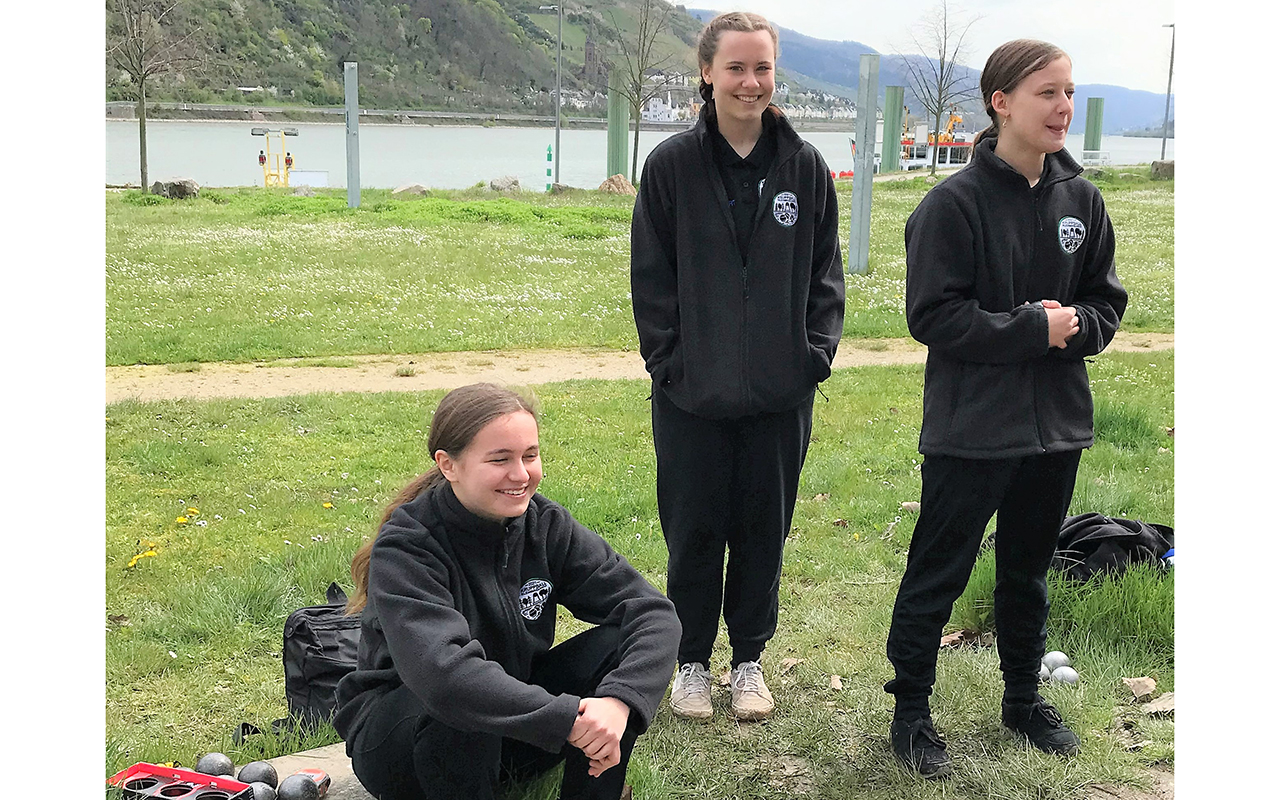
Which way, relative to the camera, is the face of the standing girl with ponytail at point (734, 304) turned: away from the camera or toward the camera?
toward the camera

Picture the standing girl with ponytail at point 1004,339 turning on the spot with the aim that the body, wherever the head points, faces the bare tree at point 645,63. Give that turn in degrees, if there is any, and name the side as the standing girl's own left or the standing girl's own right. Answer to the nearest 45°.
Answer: approximately 135° to the standing girl's own left

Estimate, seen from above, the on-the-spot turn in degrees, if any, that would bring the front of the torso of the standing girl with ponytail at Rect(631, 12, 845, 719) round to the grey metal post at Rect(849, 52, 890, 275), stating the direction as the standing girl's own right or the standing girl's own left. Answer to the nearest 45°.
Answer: approximately 180°

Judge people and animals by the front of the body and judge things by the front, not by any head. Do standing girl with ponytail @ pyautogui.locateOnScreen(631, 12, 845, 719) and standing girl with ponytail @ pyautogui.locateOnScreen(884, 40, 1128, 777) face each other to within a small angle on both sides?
no

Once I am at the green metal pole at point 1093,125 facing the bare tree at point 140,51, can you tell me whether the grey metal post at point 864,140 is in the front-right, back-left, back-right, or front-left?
front-left

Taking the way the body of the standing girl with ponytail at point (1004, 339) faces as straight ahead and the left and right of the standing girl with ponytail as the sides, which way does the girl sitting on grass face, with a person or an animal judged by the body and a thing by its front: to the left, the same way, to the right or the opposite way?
the same way

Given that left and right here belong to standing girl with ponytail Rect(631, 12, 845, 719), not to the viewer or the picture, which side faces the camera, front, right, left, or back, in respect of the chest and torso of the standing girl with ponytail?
front

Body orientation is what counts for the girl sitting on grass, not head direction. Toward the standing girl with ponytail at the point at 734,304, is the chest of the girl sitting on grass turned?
no

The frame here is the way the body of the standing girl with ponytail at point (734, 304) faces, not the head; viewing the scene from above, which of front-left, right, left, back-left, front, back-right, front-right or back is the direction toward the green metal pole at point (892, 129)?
back

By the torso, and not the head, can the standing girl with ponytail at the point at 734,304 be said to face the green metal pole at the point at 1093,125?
no

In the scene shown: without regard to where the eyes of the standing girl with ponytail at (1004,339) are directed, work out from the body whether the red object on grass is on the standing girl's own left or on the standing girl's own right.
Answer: on the standing girl's own right

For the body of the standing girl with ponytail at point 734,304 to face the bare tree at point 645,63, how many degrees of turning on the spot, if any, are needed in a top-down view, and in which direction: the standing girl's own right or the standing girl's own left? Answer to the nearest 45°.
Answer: approximately 180°

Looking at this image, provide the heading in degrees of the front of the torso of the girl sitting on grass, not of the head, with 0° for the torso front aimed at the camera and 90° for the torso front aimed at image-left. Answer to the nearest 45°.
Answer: approximately 315°

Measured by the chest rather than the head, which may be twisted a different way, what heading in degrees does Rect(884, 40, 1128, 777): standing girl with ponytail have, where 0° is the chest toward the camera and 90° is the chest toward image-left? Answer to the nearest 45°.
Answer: approximately 315°

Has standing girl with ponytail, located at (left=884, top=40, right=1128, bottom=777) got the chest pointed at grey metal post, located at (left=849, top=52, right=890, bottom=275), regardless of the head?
no

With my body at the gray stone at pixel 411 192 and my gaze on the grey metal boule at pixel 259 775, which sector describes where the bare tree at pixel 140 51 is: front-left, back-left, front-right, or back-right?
back-right

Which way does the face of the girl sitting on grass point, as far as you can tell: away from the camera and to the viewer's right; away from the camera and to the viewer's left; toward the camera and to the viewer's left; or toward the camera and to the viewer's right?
toward the camera and to the viewer's right

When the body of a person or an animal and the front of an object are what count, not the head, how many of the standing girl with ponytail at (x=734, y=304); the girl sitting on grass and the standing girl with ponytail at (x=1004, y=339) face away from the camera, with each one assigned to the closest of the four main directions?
0
